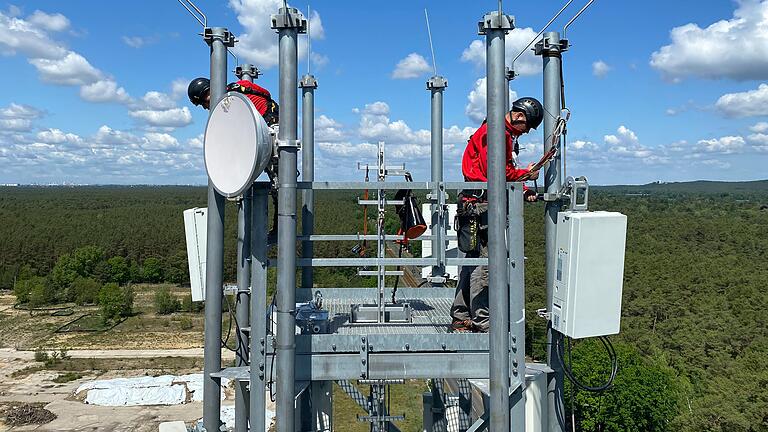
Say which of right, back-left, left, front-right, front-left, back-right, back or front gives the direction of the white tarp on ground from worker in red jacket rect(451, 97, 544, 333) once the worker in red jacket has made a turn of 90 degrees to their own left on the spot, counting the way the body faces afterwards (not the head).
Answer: front-left

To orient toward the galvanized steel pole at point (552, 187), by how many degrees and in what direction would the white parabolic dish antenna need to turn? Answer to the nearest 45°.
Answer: approximately 135° to its left

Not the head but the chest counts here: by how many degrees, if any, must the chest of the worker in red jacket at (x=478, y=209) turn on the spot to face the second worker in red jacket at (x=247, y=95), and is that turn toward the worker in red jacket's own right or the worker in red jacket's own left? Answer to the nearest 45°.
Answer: approximately 180°

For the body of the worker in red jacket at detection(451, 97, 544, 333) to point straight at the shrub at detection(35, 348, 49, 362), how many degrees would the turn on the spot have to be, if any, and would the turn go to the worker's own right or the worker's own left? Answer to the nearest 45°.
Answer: approximately 135° to the worker's own left

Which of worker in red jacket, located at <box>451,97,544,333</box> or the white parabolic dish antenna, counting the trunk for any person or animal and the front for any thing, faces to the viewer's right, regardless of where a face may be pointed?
the worker in red jacket

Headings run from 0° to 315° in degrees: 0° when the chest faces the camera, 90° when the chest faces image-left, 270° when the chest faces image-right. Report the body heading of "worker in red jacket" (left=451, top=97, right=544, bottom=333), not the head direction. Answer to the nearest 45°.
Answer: approximately 270°

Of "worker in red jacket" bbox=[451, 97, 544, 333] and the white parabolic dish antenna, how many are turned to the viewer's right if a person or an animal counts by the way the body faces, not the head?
1

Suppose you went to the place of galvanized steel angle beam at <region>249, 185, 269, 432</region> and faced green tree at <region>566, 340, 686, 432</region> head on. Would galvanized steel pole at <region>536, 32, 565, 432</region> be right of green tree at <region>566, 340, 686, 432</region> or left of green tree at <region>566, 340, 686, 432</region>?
right

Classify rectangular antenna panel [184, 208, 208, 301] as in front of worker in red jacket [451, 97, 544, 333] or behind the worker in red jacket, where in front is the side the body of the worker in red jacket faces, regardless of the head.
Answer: behind

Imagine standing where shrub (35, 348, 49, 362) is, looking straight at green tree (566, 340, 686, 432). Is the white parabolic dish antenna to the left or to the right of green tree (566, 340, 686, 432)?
right

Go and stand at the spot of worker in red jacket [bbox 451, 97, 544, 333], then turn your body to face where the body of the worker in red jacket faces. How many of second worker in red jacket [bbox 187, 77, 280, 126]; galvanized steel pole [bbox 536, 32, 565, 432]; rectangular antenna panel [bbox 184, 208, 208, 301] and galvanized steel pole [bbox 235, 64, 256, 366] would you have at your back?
3
